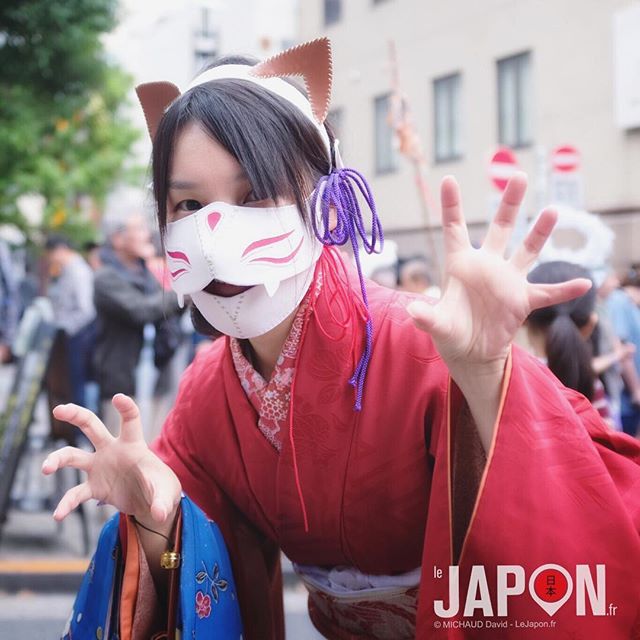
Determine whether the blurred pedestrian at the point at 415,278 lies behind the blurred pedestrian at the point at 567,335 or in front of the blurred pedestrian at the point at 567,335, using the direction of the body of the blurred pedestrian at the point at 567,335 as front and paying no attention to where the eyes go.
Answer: in front

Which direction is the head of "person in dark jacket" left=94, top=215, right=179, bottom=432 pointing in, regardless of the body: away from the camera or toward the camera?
toward the camera

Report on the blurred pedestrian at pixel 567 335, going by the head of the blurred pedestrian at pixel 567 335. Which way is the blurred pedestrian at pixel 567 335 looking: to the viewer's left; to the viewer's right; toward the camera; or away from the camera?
away from the camera

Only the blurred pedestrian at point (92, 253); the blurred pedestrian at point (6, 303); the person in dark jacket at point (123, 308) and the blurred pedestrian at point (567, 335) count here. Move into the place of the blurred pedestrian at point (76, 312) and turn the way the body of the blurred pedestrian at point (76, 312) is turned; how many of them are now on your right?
1

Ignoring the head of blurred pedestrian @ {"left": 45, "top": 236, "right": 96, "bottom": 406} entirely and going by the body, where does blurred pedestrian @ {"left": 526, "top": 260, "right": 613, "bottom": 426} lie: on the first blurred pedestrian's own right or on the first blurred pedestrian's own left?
on the first blurred pedestrian's own left

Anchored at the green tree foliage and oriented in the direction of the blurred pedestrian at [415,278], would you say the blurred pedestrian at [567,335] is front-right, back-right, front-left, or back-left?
front-right

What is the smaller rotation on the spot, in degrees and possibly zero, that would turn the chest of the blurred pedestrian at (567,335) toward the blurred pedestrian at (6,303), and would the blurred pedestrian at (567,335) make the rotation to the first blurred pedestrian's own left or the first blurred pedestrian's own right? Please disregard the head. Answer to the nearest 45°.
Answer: approximately 45° to the first blurred pedestrian's own left

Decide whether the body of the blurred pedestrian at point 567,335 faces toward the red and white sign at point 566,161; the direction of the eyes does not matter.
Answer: yes

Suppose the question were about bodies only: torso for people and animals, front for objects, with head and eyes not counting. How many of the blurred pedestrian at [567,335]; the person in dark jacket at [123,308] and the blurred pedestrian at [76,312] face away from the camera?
1

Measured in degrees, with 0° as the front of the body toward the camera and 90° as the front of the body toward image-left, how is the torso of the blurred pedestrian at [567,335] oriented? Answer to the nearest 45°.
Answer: approximately 180°
